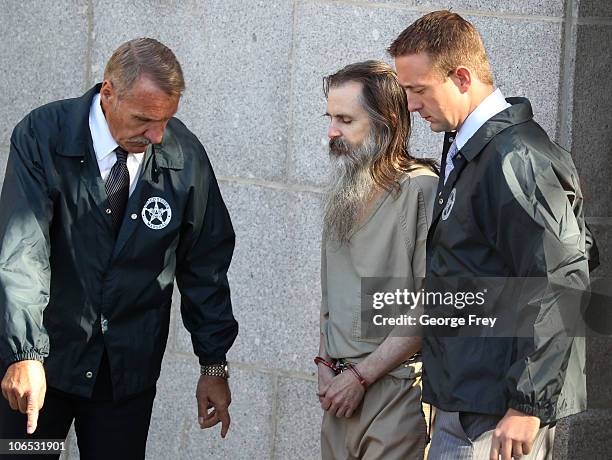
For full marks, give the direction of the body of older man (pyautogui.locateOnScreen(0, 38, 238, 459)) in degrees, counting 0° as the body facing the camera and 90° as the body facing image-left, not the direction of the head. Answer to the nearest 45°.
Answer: approximately 0°

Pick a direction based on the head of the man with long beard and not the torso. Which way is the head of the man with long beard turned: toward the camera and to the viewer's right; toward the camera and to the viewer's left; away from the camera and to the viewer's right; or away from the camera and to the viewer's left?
toward the camera and to the viewer's left

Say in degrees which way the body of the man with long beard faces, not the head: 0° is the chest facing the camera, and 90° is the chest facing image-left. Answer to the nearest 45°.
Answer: approximately 45°

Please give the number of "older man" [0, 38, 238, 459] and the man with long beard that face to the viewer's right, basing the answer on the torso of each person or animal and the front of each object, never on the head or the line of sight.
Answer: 0

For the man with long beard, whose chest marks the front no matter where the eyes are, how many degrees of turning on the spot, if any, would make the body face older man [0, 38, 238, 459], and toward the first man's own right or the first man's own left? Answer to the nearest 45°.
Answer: approximately 45° to the first man's own right

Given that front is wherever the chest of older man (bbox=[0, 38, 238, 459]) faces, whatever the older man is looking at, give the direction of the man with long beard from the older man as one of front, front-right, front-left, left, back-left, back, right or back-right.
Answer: left
